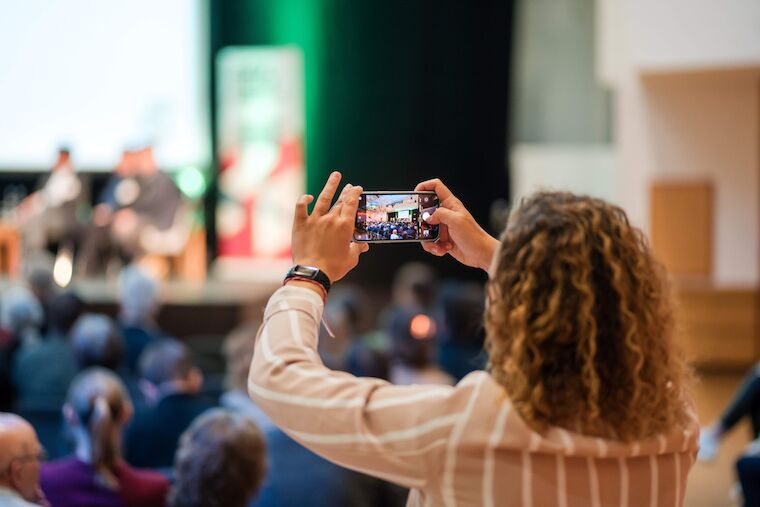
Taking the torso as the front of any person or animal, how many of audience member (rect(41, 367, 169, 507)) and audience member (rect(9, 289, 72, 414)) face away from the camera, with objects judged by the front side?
2

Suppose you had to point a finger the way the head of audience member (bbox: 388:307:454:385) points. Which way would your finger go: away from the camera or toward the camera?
away from the camera

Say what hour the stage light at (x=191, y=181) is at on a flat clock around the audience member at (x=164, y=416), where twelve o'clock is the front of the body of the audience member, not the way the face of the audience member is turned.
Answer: The stage light is roughly at 12 o'clock from the audience member.

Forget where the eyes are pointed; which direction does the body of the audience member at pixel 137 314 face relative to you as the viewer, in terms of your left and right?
facing away from the viewer

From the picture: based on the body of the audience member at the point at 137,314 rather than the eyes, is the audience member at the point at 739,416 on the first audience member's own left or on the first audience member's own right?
on the first audience member's own right

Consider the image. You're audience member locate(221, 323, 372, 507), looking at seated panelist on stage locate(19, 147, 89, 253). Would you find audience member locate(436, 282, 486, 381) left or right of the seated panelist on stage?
right

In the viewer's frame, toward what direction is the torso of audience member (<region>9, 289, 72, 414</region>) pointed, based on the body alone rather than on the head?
away from the camera

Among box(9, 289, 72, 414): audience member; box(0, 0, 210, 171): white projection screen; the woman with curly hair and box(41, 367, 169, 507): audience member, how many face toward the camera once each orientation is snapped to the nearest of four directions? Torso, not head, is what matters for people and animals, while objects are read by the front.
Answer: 1

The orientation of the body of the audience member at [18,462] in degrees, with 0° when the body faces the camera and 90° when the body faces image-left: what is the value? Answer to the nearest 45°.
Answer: approximately 225°

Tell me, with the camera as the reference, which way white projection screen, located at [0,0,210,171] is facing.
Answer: facing the viewer

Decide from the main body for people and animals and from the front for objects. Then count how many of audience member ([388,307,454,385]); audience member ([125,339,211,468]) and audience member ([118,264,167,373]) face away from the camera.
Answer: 3

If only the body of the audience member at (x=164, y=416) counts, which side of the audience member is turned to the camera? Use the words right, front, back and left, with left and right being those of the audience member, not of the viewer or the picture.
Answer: back

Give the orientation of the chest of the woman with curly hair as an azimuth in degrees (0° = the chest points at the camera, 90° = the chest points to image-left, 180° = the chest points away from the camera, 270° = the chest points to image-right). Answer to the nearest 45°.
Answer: approximately 135°

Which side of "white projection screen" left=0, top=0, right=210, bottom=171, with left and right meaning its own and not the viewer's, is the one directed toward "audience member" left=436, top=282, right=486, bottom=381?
front

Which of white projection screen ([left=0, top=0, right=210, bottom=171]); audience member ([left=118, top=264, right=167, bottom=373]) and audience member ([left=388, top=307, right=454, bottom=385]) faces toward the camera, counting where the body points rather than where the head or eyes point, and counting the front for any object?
the white projection screen

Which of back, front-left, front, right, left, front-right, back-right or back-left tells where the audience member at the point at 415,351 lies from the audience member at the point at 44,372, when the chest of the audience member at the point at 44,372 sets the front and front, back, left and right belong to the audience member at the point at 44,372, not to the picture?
back-right

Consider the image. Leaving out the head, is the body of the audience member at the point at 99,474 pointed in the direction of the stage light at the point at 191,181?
yes
